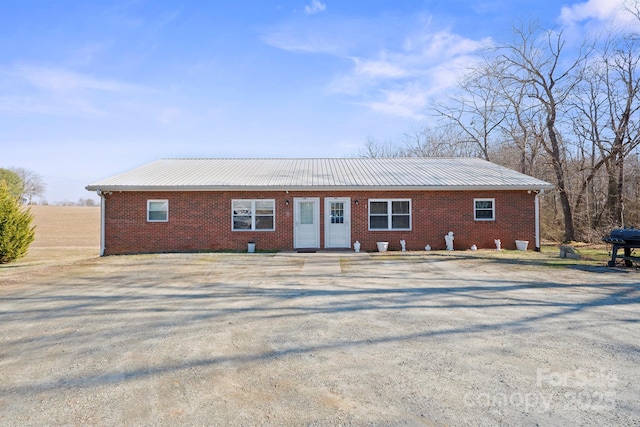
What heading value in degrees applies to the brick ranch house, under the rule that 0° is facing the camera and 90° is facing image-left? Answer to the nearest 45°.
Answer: approximately 0°

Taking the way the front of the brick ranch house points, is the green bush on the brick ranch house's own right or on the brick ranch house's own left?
on the brick ranch house's own right
